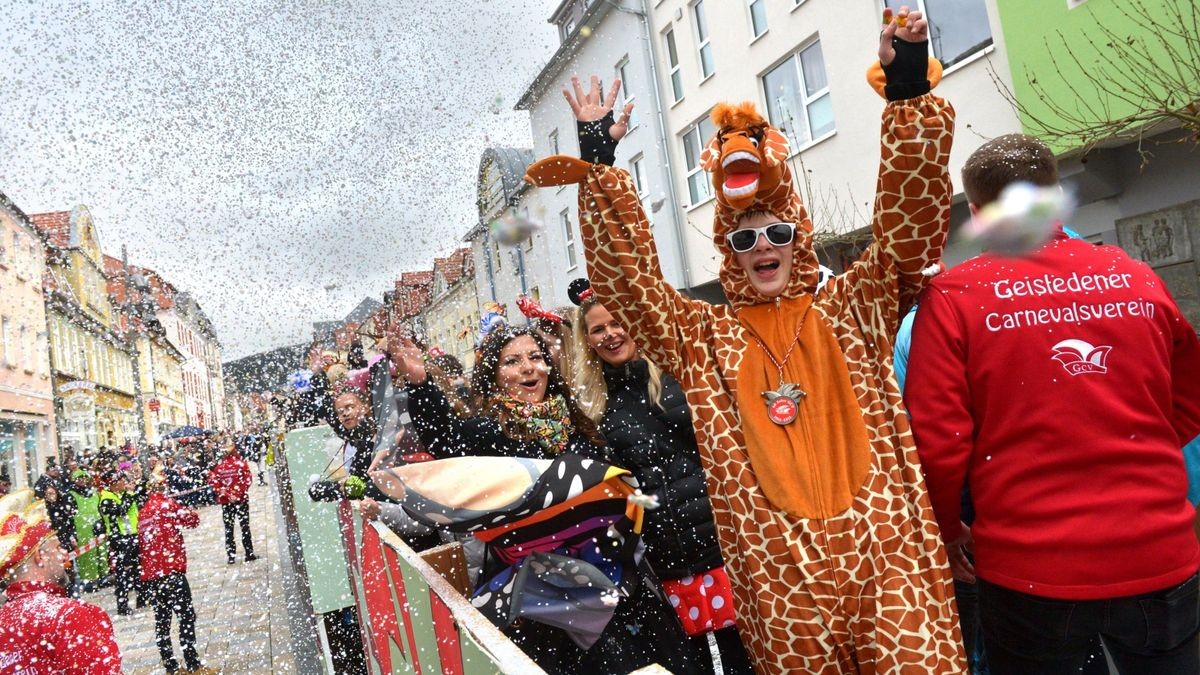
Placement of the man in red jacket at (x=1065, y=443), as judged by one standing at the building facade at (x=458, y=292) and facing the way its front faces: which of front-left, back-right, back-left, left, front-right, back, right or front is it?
front-left

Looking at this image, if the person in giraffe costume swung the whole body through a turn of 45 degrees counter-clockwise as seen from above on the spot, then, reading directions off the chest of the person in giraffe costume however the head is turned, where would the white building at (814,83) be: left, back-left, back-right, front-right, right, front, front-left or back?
back-left

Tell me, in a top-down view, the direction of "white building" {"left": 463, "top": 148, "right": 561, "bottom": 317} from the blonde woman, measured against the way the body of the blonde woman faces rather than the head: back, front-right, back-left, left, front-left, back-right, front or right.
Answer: back

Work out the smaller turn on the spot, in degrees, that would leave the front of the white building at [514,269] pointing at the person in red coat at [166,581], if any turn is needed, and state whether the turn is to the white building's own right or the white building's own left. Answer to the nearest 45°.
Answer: approximately 45° to the white building's own left

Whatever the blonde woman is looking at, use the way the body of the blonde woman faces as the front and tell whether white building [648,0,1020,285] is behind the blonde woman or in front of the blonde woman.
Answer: behind

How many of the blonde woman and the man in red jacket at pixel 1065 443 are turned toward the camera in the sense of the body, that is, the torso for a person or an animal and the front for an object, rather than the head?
1

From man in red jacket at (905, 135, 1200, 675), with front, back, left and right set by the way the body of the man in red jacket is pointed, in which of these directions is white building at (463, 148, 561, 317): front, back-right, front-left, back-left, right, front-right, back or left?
front-left

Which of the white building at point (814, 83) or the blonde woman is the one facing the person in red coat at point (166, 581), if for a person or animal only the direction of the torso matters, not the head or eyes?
the white building

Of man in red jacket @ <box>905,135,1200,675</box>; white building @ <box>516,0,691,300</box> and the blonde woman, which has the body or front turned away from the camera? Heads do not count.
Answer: the man in red jacket

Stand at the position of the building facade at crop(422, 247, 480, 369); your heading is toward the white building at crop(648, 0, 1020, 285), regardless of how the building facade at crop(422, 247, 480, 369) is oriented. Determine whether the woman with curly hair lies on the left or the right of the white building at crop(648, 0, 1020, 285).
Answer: right

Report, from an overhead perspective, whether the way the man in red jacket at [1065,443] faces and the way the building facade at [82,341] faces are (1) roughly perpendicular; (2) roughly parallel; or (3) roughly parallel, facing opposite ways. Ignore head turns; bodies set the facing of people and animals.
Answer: roughly perpendicular

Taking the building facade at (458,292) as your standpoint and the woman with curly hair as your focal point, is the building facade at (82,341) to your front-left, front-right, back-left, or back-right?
front-right

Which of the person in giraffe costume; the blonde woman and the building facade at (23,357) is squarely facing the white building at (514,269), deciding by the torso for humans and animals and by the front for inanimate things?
the building facade

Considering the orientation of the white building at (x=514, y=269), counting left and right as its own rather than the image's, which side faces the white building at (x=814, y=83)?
left

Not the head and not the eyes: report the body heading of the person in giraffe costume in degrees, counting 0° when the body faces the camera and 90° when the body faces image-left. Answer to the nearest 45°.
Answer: approximately 0°

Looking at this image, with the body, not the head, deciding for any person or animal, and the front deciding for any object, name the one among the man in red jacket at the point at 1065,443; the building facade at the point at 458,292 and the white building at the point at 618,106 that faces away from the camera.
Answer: the man in red jacket

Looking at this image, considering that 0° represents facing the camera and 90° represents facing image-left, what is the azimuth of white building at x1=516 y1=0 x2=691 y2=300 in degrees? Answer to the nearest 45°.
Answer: approximately 45°

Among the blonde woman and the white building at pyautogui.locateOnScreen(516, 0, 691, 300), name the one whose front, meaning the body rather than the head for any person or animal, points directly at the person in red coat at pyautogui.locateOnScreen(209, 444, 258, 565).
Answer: the white building

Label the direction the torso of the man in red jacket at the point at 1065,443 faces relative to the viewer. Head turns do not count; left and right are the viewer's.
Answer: facing away from the viewer

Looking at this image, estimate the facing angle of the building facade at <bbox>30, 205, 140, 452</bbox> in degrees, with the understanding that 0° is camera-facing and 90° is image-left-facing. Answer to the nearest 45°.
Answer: approximately 315°
